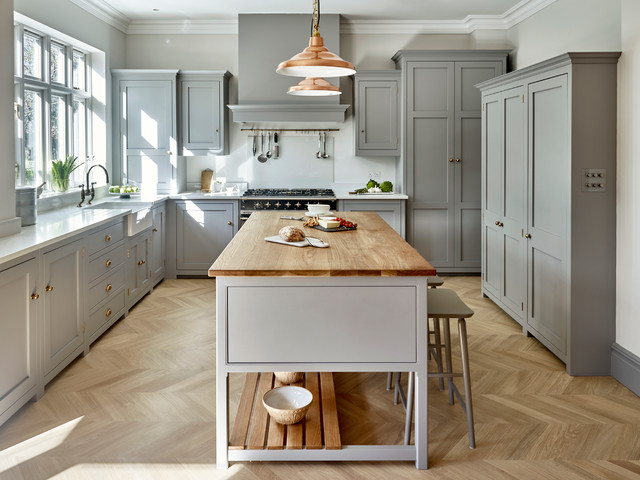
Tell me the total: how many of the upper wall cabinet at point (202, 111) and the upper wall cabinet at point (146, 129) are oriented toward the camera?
2

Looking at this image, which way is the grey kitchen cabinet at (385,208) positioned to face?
toward the camera

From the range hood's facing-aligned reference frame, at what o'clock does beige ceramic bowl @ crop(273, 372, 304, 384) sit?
The beige ceramic bowl is roughly at 12 o'clock from the range hood.

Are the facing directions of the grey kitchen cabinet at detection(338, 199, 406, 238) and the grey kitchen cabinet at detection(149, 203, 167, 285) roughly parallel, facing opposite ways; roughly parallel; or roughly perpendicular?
roughly perpendicular

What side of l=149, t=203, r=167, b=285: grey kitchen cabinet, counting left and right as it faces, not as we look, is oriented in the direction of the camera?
right

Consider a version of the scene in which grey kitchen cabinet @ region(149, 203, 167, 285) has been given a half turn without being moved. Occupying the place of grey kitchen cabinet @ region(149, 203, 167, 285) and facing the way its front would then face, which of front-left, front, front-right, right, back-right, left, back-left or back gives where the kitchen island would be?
left

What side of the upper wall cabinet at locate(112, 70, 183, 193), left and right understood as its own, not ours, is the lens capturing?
front

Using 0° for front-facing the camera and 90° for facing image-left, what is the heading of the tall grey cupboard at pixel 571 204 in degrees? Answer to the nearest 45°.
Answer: approximately 45°

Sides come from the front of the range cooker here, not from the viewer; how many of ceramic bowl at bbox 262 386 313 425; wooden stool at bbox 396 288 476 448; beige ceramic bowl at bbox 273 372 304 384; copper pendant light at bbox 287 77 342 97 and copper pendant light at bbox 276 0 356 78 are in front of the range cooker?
5

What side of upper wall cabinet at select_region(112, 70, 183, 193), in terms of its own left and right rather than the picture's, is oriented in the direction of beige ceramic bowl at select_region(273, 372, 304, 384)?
front

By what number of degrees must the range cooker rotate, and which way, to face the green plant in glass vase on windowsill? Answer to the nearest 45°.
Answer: approximately 45° to its right

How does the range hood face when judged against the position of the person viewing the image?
facing the viewer

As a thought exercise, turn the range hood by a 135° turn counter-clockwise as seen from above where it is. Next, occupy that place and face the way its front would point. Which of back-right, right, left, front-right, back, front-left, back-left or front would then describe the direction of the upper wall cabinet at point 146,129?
back-left

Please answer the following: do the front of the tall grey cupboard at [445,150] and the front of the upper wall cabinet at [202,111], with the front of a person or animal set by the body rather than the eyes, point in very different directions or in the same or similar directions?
same or similar directions

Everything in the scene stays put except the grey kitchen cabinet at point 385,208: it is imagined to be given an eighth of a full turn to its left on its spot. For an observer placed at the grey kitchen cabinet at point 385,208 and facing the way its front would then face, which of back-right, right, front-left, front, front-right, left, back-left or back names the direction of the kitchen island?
front-right
